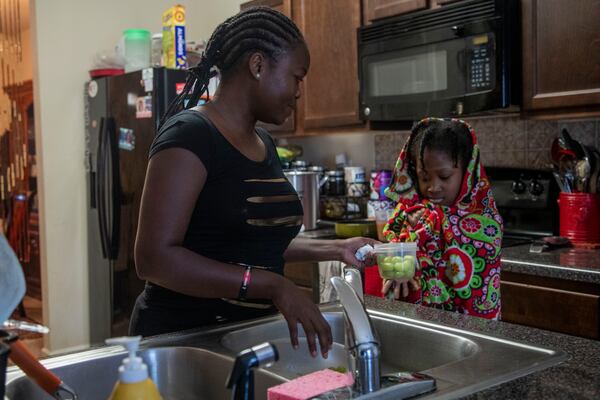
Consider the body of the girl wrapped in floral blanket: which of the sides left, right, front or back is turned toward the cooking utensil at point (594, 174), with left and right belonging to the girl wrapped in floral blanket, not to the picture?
back

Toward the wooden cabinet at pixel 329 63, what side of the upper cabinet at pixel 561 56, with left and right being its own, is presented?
right

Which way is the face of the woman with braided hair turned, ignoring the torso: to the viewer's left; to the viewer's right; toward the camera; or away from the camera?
to the viewer's right

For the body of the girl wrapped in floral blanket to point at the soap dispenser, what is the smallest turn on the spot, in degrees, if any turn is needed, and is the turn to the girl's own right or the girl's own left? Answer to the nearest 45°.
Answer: approximately 45° to the girl's own left
